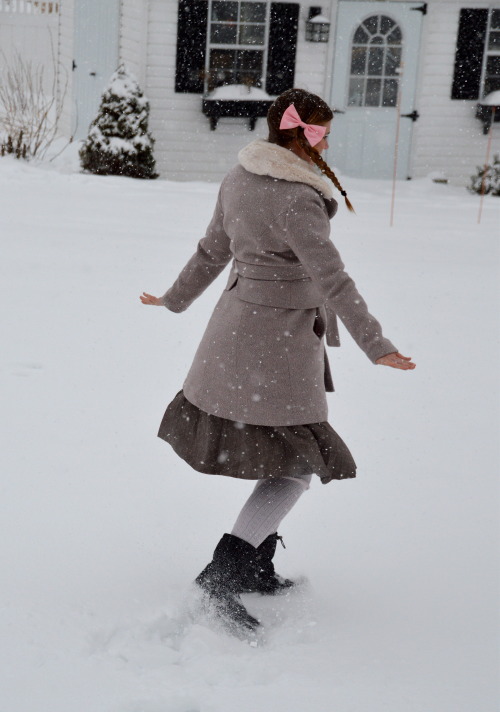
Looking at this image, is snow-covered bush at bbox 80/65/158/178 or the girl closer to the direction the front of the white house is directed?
the girl

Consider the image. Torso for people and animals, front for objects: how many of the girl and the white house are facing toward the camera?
1

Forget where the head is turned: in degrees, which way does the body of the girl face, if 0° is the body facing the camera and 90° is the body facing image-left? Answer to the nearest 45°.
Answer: approximately 225°

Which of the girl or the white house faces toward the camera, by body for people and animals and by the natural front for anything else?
the white house

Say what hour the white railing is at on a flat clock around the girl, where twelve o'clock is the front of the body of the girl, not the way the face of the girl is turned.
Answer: The white railing is roughly at 10 o'clock from the girl.

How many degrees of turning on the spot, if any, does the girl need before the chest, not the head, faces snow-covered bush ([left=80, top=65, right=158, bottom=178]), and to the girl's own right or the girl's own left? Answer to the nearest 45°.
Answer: approximately 45° to the girl's own left

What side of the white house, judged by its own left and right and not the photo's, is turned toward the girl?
front

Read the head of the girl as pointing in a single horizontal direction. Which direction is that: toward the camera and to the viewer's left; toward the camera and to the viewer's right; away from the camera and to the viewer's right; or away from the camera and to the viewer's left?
away from the camera and to the viewer's right

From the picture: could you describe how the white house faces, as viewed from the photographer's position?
facing the viewer
